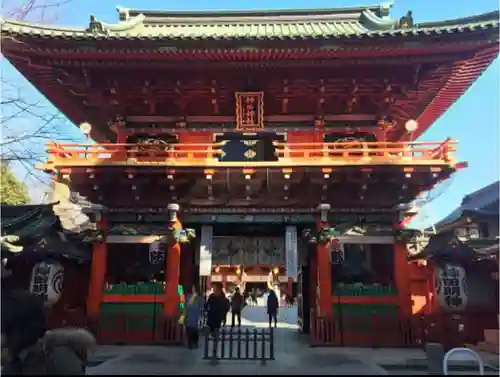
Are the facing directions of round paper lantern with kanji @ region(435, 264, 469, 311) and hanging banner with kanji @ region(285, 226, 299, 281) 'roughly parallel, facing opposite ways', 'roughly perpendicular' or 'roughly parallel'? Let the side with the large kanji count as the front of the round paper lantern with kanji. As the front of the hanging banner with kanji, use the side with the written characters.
roughly parallel

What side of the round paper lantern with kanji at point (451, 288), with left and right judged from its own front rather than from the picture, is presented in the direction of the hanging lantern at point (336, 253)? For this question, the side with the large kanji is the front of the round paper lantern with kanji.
right

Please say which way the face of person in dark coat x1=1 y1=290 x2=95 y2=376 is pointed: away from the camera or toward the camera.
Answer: away from the camera

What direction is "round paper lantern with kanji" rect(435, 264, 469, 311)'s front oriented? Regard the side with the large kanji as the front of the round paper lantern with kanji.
toward the camera

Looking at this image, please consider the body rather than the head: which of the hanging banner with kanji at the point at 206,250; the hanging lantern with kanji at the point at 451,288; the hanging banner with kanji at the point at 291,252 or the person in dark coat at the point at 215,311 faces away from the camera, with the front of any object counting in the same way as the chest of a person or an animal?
the person in dark coat

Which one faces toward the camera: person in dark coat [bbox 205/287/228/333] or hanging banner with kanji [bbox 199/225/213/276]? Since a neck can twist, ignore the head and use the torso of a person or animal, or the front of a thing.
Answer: the hanging banner with kanji

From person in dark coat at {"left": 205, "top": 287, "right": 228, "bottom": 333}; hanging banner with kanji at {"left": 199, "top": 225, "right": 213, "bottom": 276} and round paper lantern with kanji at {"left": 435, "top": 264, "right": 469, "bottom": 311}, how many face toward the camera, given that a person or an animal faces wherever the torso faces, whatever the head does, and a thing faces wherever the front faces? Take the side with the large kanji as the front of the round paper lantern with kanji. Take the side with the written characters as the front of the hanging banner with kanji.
2

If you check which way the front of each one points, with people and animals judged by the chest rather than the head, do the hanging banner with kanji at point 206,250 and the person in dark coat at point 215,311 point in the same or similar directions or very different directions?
very different directions

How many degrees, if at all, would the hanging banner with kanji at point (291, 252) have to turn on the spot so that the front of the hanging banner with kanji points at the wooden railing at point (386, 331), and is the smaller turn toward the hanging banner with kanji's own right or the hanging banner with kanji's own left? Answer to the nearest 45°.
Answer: approximately 90° to the hanging banner with kanji's own left

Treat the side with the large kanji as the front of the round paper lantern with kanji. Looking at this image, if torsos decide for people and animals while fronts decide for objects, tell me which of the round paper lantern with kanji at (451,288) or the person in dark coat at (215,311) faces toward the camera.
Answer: the round paper lantern with kanji

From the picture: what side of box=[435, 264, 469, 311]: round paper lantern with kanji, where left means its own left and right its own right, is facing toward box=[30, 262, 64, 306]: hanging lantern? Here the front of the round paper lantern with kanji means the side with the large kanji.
right

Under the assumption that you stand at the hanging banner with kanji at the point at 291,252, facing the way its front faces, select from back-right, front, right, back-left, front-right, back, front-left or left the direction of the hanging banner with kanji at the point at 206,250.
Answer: right

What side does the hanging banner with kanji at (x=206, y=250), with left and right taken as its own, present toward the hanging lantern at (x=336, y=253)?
left

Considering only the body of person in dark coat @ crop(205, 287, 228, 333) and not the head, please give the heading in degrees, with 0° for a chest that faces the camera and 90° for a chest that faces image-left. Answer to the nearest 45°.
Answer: approximately 180°

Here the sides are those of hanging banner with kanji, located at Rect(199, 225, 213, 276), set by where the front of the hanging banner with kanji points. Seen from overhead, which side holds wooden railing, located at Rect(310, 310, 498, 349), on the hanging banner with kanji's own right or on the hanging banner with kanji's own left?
on the hanging banner with kanji's own left

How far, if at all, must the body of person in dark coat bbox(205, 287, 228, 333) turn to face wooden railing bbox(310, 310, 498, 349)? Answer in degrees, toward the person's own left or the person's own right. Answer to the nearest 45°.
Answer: approximately 90° to the person's own right

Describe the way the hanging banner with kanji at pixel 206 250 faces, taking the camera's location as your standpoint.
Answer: facing the viewer
